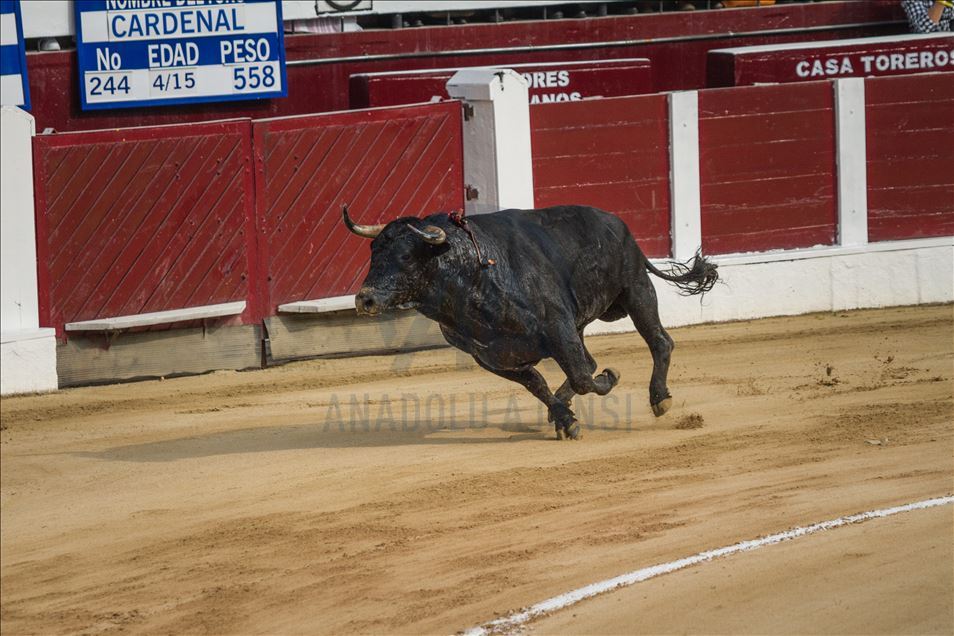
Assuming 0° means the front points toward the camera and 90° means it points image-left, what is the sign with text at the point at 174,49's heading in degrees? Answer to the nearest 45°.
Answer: approximately 0°

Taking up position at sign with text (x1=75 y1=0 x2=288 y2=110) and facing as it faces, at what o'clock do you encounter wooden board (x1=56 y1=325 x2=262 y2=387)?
The wooden board is roughly at 12 o'clock from the sign with text.

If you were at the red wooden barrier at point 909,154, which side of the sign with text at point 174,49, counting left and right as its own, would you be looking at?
left

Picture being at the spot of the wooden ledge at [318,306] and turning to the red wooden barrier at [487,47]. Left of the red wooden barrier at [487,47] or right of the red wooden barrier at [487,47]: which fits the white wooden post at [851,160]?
right

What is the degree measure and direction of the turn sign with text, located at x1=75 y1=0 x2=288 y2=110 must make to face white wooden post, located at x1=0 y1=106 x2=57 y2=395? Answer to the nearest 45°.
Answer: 0° — it already faces it

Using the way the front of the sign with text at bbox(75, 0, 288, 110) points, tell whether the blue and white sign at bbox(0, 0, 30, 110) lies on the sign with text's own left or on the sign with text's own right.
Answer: on the sign with text's own right

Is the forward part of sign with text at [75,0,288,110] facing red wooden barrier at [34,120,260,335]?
yes

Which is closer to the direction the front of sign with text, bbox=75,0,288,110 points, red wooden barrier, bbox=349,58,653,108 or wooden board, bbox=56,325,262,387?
the wooden board

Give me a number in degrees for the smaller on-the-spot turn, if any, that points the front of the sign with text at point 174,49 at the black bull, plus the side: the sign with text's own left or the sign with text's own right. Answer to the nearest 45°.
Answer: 0° — it already faces it

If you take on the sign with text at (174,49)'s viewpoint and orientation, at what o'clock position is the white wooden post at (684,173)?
The white wooden post is roughly at 10 o'clock from the sign with text.

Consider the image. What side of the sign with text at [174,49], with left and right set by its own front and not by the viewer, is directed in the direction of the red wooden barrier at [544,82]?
left
